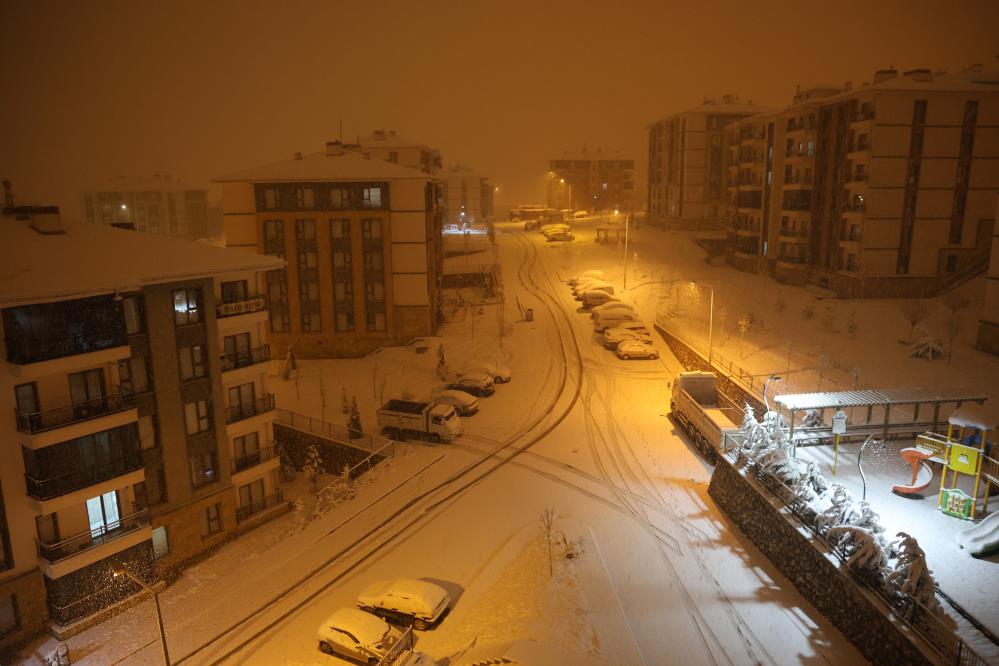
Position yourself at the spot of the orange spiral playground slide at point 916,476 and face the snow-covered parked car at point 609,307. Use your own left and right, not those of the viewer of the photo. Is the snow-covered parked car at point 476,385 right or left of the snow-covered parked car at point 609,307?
left

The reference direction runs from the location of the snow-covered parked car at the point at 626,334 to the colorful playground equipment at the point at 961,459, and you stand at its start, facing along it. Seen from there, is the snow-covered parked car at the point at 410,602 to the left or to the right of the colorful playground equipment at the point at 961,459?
right

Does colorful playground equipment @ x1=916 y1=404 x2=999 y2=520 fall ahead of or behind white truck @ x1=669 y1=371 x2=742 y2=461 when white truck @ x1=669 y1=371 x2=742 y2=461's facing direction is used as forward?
behind

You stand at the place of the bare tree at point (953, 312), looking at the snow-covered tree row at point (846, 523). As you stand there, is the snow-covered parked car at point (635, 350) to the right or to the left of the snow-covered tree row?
right

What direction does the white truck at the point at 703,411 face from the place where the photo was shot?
facing away from the viewer and to the left of the viewer

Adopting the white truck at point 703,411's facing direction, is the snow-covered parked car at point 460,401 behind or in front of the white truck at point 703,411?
in front

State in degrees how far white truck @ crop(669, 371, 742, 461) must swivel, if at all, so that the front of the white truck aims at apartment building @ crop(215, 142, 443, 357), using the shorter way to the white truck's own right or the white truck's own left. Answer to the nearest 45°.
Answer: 0° — it already faces it

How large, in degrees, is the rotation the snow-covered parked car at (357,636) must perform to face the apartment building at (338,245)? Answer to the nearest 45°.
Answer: approximately 135° to its left

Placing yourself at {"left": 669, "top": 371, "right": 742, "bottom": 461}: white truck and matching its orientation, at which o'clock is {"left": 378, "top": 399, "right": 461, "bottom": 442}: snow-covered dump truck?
The snow-covered dump truck is roughly at 10 o'clock from the white truck.

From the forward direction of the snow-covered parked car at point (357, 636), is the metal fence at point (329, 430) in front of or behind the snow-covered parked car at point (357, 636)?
behind

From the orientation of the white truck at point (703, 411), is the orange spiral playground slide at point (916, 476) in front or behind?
behind
